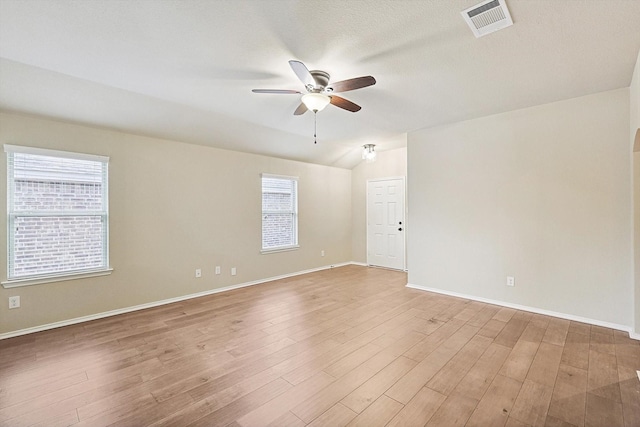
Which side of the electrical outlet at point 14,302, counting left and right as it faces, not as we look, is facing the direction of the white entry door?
left

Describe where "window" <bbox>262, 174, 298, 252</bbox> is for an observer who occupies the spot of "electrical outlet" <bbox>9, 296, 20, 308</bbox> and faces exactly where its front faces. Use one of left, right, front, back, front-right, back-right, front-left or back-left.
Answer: left

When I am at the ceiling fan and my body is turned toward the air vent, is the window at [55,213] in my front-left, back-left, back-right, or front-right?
back-right

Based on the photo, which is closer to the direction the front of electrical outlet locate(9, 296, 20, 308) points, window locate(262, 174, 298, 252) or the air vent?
the air vent

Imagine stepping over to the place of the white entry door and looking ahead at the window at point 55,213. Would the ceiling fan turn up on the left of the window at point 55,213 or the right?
left

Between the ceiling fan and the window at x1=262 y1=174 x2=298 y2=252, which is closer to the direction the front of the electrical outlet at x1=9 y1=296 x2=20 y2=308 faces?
the ceiling fan

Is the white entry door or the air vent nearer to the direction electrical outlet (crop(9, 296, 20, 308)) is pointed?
the air vent

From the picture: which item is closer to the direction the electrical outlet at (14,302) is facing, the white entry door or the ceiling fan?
the ceiling fan
